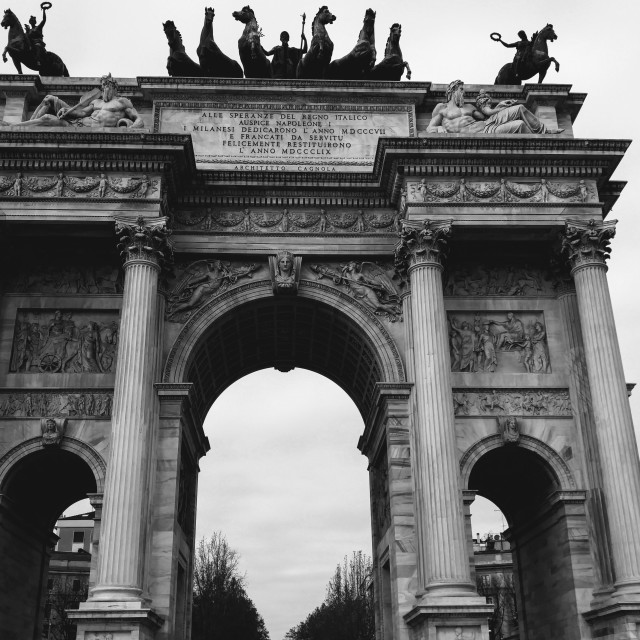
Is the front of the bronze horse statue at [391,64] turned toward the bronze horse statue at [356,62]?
no

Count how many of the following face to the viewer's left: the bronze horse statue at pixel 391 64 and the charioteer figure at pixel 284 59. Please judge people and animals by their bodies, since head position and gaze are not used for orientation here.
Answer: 0

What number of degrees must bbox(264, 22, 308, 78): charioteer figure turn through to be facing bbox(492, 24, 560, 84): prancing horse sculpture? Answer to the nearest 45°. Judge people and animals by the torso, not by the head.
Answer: approximately 90° to its left

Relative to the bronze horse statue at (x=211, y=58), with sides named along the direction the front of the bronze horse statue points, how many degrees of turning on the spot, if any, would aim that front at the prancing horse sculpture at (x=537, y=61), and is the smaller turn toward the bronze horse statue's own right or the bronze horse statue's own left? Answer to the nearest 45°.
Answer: approximately 135° to the bronze horse statue's own left

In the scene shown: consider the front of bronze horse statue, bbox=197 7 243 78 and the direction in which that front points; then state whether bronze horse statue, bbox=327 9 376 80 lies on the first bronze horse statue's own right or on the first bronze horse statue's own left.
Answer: on the first bronze horse statue's own left

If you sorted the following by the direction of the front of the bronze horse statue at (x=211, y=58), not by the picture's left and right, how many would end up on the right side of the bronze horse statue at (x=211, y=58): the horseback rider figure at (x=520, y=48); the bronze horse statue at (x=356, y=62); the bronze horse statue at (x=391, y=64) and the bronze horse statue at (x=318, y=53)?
0

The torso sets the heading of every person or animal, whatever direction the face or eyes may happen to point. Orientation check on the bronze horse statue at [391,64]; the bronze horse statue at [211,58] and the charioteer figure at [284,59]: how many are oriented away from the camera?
0

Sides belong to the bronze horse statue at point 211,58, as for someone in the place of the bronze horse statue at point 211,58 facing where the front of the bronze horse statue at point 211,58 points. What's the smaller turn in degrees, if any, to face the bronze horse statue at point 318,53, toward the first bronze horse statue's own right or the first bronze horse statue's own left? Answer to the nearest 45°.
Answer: approximately 135° to the first bronze horse statue's own left

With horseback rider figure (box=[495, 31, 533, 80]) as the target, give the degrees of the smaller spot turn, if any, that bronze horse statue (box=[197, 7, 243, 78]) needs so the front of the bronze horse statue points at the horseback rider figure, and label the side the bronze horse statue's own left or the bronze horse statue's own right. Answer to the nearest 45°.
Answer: approximately 135° to the bronze horse statue's own left

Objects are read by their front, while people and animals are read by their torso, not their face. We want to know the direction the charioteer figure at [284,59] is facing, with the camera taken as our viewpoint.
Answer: facing the viewer

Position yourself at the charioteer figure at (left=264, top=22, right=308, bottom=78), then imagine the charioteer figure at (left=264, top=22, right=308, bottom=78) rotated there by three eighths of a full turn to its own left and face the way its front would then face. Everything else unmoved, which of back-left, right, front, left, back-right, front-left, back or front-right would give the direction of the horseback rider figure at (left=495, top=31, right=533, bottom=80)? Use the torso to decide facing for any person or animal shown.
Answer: front-right

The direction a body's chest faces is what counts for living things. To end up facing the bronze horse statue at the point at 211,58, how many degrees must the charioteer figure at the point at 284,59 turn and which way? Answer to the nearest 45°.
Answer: approximately 90° to its right

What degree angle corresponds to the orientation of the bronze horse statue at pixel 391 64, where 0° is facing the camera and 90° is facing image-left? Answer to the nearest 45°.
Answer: approximately 315°

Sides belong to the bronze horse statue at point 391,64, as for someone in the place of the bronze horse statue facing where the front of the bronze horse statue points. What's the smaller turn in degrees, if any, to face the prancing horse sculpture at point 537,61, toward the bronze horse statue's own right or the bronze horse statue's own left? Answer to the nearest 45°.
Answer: approximately 45° to the bronze horse statue's own left

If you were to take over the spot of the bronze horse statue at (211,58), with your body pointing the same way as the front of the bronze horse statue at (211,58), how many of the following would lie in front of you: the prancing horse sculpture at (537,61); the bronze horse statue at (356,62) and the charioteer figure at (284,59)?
0
